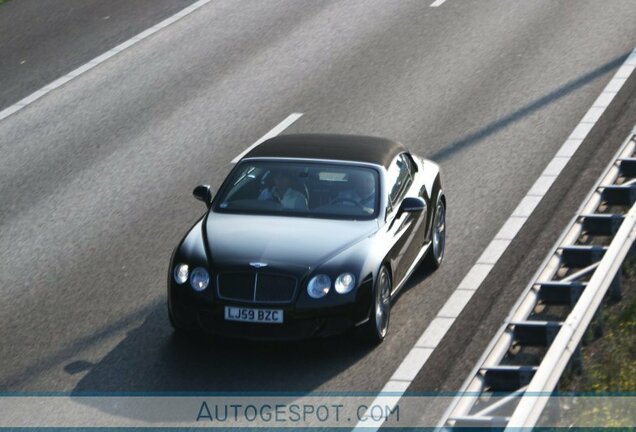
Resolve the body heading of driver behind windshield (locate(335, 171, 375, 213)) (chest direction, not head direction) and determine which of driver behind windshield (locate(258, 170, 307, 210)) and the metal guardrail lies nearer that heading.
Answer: the metal guardrail

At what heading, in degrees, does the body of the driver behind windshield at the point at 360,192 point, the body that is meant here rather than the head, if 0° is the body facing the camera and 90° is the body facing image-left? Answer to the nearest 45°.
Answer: approximately 0°

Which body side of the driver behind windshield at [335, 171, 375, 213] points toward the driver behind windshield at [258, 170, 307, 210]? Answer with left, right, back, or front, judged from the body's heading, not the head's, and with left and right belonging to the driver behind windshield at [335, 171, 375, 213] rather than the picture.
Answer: right
